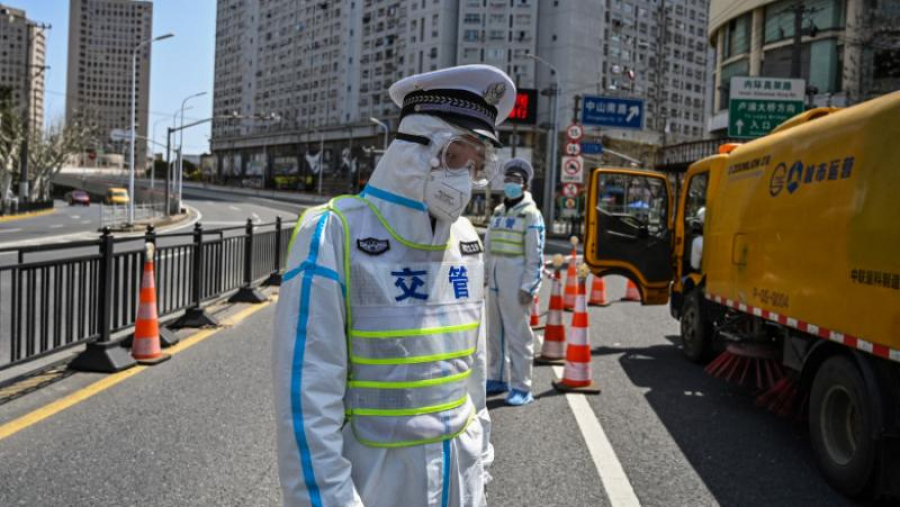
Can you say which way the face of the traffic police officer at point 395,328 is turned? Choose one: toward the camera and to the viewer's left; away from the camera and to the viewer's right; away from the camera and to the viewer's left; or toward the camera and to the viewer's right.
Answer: toward the camera and to the viewer's right

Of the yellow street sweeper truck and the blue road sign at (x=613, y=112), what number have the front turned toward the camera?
1

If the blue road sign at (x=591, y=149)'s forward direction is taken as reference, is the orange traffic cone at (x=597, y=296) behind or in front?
in front

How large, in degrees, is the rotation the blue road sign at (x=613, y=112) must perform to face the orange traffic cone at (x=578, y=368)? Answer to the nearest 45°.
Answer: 0° — it already faces it

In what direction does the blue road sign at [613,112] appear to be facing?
toward the camera

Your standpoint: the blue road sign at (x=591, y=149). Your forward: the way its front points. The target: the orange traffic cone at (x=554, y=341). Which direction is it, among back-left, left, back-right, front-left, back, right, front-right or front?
front

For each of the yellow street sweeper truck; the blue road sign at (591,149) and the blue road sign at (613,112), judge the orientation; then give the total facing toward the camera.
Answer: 2

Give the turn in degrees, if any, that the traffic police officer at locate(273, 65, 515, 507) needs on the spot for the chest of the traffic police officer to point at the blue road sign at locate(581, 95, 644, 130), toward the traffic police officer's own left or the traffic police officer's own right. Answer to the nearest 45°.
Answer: approximately 135° to the traffic police officer's own left

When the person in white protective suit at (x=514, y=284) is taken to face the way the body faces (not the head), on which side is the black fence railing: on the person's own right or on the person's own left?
on the person's own right

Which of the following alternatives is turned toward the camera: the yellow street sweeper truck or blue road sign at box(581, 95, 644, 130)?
the blue road sign

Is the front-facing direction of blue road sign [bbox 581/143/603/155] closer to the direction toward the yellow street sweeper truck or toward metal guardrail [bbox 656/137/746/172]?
the yellow street sweeper truck

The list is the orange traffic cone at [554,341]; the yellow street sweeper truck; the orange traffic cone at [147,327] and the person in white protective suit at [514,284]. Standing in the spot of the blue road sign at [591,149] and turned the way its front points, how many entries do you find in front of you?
4

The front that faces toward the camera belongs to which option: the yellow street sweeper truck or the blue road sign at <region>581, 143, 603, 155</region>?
the blue road sign

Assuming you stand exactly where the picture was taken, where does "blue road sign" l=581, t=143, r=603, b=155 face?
facing the viewer

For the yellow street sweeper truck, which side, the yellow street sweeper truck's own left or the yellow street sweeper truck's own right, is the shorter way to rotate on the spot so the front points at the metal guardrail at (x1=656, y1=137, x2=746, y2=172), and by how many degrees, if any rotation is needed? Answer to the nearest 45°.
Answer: approximately 45° to the yellow street sweeper truck's own right
